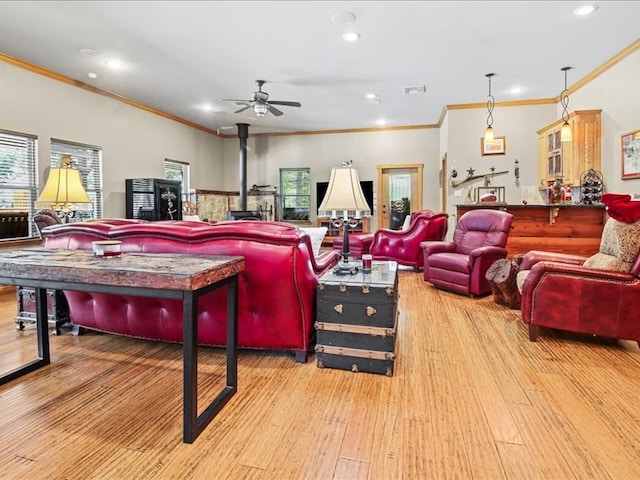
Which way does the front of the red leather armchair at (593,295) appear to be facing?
to the viewer's left

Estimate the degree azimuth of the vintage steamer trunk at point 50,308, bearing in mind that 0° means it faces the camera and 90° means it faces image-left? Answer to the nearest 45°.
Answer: approximately 45°

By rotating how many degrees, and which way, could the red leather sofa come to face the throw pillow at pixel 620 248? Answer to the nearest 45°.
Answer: approximately 45° to its right

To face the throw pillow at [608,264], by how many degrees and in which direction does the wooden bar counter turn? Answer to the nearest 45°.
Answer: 0° — it already faces it

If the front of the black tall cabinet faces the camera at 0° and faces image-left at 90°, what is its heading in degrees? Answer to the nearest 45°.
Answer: approximately 315°

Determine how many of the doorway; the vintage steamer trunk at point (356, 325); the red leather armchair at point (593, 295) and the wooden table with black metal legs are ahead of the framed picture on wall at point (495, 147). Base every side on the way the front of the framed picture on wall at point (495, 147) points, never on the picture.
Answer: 3

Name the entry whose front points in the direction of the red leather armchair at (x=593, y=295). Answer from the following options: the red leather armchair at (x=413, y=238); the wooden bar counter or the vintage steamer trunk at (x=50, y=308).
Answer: the wooden bar counter

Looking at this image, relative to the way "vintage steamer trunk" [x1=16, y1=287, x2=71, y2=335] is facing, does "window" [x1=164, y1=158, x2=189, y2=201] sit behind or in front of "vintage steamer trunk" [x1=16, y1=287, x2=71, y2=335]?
behind

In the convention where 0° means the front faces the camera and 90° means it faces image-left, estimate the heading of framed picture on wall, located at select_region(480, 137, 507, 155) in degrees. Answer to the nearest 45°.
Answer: approximately 0°
